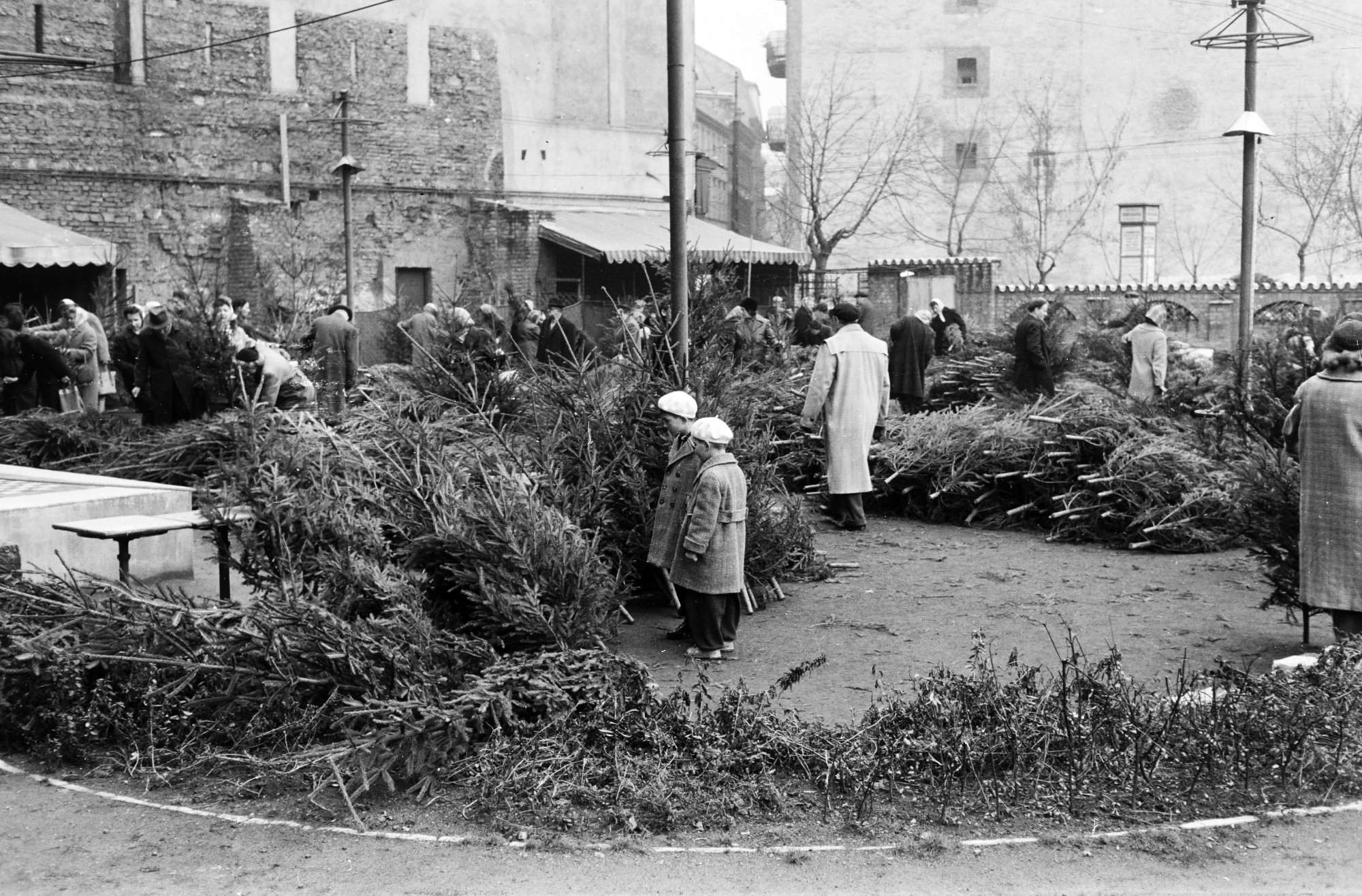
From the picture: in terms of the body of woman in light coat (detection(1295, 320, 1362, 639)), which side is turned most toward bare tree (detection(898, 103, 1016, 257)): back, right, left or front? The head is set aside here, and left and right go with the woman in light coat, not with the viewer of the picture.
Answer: front

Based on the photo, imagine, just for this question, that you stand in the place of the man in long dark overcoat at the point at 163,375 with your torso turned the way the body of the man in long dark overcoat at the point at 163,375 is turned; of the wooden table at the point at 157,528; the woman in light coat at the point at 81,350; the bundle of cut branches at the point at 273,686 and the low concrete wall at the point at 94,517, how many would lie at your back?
1

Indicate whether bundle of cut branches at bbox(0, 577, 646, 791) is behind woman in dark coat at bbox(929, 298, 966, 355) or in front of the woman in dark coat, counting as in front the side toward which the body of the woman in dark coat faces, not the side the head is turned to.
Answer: in front

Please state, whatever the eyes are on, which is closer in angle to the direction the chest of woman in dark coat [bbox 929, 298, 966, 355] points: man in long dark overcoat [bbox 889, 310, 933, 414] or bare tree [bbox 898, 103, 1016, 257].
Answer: the man in long dark overcoat

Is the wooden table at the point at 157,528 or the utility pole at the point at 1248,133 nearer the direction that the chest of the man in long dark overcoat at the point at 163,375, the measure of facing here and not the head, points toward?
the wooden table

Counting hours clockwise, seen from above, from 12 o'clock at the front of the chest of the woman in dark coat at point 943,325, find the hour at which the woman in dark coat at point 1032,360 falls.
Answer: the woman in dark coat at point 1032,360 is roughly at 10 o'clock from the woman in dark coat at point 943,325.

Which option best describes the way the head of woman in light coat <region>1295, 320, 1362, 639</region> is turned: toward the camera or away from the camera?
away from the camera

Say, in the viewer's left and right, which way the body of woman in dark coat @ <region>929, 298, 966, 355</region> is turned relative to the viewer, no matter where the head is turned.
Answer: facing the viewer and to the left of the viewer

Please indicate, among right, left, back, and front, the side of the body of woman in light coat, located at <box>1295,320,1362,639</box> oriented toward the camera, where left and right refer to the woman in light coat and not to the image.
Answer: back

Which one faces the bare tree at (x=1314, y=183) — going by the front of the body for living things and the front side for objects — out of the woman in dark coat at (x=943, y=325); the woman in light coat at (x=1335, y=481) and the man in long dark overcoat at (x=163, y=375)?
the woman in light coat

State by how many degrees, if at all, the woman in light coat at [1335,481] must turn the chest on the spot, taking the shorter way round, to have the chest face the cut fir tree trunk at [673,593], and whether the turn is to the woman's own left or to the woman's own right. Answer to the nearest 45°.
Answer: approximately 90° to the woman's own left

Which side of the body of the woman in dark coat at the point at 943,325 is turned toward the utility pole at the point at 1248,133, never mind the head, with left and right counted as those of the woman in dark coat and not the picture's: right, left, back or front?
left
